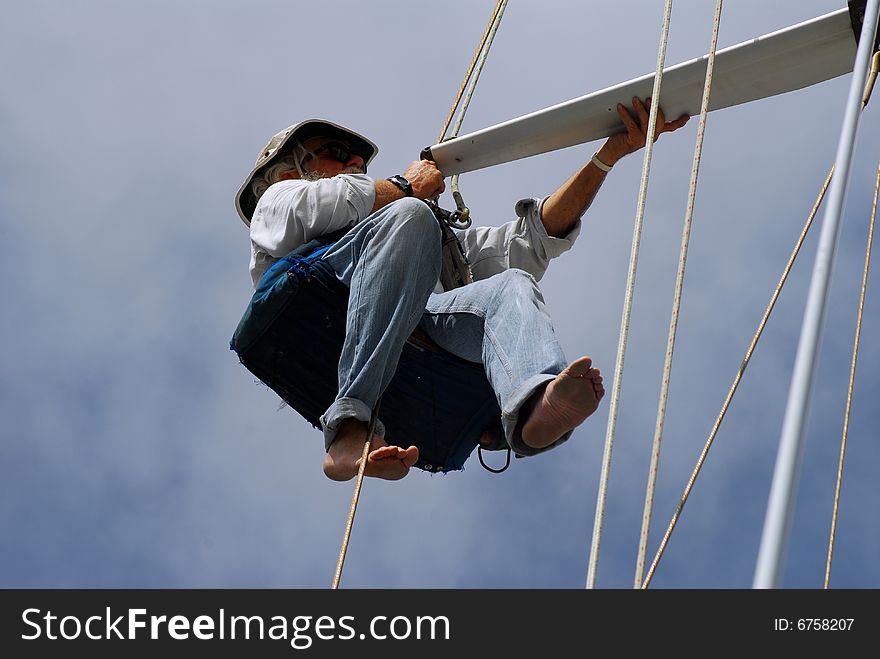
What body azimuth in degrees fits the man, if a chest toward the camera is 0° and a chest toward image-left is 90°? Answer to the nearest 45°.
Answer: approximately 315°

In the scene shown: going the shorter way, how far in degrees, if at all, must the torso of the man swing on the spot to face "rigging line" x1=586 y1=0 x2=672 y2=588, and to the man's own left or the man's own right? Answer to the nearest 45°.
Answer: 0° — they already face it

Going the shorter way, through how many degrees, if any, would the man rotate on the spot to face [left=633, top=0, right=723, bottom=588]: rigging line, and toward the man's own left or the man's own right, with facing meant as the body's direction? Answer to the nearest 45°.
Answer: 0° — they already face it

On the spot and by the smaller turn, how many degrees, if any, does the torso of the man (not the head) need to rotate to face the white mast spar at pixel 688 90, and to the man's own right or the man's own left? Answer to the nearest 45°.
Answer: approximately 45° to the man's own left
